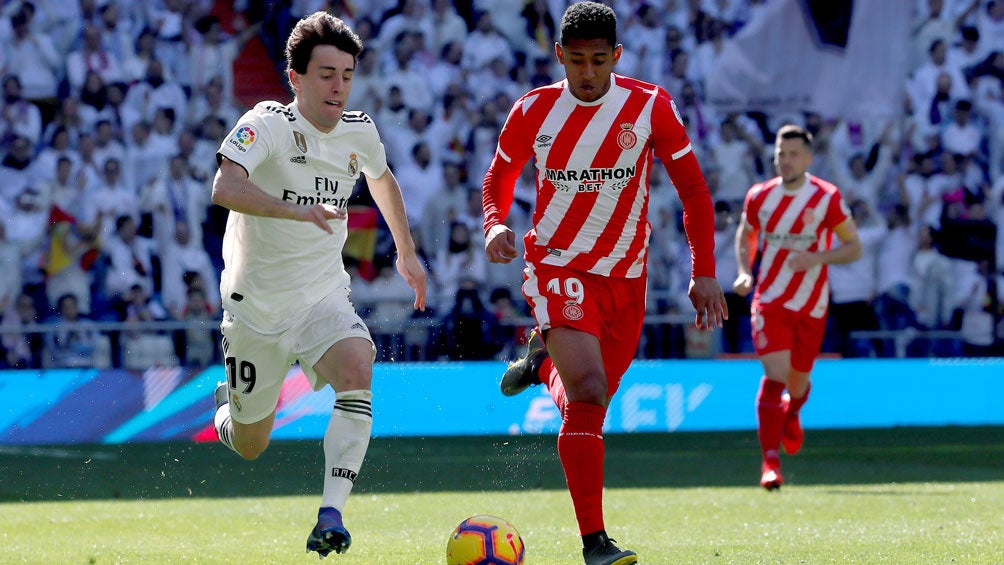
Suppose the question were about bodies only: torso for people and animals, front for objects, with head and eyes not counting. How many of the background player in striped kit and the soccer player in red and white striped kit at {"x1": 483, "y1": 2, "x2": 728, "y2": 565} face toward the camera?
2

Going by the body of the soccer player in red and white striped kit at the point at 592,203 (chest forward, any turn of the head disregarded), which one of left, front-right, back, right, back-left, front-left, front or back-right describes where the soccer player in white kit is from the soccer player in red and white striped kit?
right

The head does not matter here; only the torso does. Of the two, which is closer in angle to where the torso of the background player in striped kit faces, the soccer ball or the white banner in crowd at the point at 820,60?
the soccer ball

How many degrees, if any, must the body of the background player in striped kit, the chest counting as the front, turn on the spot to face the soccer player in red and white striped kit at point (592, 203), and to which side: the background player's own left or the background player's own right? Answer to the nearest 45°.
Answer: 0° — they already face them

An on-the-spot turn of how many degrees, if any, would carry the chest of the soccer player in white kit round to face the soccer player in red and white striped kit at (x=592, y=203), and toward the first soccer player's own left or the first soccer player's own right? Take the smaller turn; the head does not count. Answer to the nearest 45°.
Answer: approximately 45° to the first soccer player's own left

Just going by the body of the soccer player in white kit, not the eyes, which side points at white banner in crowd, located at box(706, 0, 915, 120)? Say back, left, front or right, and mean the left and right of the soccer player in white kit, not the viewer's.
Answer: back

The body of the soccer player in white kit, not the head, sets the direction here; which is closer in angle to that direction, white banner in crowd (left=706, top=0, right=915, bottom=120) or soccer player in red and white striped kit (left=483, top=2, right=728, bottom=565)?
the soccer player in red and white striped kit

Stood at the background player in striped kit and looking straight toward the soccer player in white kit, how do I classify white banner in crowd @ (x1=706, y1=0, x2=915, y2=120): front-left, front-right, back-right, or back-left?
back-right

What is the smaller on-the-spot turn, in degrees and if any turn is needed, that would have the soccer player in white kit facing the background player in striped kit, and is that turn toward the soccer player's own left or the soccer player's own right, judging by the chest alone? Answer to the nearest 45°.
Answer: approximately 90° to the soccer player's own left
